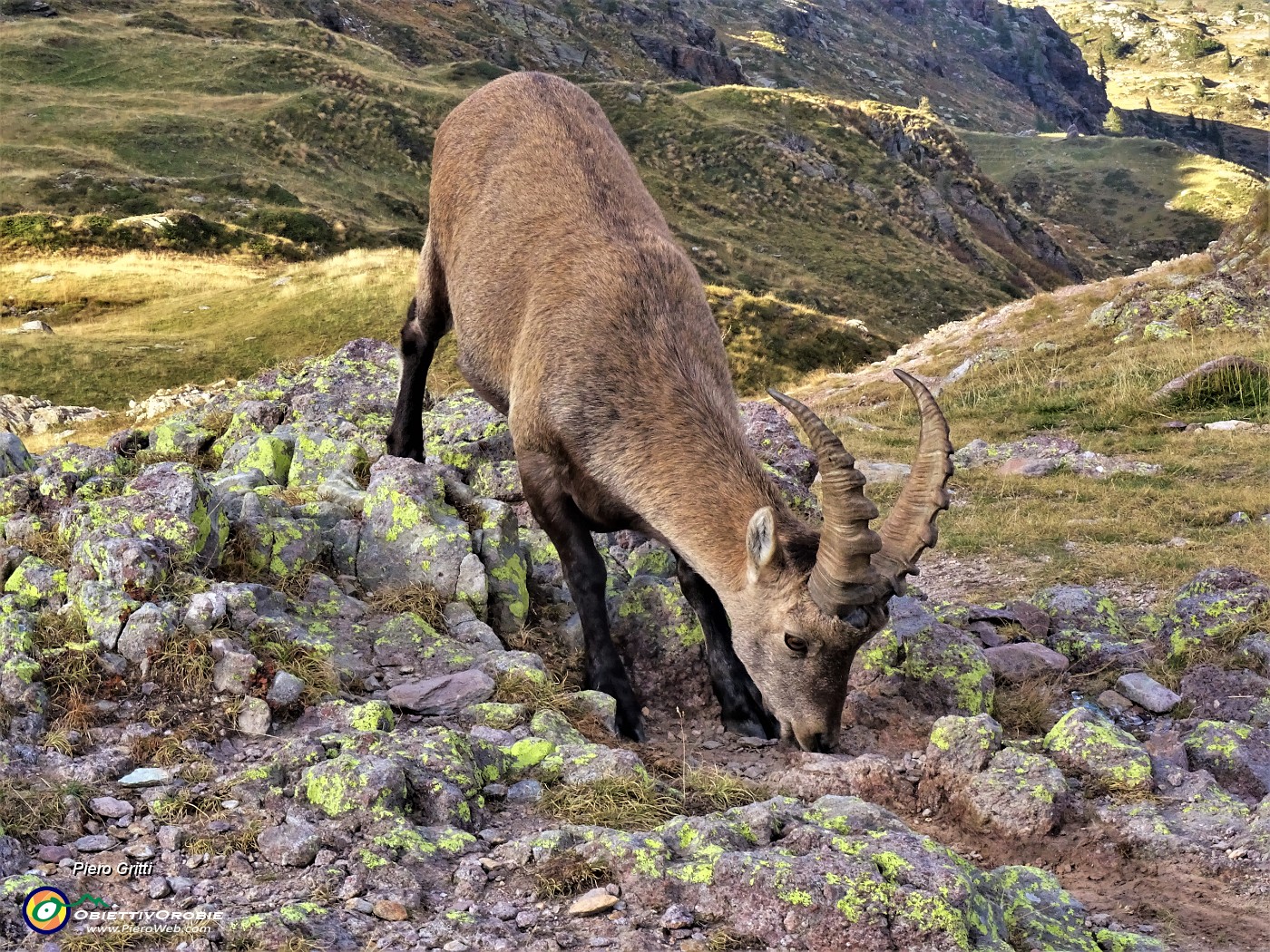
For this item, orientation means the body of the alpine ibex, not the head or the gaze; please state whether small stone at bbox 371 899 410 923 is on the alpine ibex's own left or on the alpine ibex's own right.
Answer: on the alpine ibex's own right

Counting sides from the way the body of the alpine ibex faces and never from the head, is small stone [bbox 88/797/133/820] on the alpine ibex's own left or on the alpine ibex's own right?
on the alpine ibex's own right

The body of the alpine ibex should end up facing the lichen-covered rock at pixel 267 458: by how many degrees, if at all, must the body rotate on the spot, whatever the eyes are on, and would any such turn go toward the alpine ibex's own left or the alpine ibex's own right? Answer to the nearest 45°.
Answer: approximately 180°

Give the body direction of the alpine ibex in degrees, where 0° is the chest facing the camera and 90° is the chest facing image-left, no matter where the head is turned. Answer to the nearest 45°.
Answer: approximately 315°

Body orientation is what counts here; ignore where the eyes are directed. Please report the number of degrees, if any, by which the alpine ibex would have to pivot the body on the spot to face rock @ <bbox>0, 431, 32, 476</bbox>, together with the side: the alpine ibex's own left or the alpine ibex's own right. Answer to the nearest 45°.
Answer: approximately 135° to the alpine ibex's own right

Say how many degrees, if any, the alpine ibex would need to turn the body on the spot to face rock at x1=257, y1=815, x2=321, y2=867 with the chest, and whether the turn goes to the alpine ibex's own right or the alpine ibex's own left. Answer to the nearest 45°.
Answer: approximately 45° to the alpine ibex's own right

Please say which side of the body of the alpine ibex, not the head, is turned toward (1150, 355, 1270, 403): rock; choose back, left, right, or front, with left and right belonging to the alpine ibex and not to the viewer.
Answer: left

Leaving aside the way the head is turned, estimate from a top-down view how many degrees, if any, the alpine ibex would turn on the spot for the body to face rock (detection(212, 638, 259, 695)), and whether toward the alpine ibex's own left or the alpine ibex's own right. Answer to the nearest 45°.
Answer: approximately 90° to the alpine ibex's own right

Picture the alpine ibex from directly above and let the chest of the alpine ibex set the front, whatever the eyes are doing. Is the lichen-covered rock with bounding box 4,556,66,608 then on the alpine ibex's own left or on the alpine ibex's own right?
on the alpine ibex's own right

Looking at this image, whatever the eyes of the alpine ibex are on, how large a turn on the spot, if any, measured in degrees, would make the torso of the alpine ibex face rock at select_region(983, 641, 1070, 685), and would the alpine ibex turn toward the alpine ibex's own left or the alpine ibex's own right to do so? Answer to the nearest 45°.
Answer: approximately 45° to the alpine ibex's own left

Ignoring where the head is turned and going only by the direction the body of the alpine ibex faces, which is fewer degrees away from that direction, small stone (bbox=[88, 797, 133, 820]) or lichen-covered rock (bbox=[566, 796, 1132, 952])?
the lichen-covered rock
